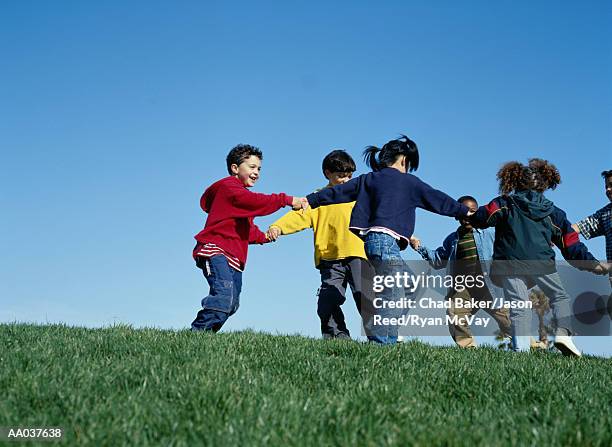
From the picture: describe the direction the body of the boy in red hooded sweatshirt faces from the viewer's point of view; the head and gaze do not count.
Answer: to the viewer's right

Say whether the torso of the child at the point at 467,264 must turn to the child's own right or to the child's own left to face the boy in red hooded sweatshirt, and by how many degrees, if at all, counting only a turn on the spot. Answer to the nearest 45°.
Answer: approximately 45° to the child's own right

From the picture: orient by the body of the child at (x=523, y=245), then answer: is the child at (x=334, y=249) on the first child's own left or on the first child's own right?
on the first child's own left

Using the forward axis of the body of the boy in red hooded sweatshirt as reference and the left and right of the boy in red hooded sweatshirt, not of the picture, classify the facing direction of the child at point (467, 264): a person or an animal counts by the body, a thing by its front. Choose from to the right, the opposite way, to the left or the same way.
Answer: to the right

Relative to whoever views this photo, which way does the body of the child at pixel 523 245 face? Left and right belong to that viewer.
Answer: facing away from the viewer

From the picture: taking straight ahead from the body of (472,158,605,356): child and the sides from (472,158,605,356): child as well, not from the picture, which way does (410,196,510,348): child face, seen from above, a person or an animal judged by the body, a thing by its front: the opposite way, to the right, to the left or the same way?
the opposite way

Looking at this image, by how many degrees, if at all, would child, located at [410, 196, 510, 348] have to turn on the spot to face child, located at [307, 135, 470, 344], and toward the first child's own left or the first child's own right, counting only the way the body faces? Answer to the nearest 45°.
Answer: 0° — they already face them

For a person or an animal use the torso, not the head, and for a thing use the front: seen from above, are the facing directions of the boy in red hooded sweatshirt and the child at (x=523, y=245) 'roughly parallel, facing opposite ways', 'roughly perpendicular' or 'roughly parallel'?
roughly perpendicular

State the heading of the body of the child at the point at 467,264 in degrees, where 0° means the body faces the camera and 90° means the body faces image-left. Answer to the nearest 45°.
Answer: approximately 0°
